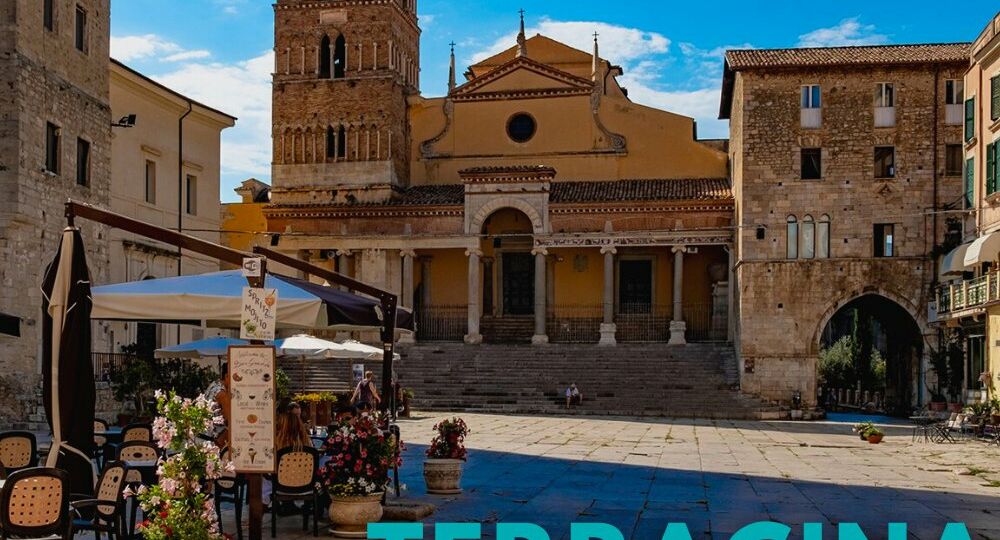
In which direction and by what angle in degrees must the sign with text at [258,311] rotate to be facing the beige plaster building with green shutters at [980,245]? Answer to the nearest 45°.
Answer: approximately 135° to its left

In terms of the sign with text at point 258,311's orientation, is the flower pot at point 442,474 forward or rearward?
rearward

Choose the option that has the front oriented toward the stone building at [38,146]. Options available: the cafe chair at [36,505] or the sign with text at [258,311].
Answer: the cafe chair

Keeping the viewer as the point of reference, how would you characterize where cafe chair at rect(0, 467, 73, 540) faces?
facing away from the viewer

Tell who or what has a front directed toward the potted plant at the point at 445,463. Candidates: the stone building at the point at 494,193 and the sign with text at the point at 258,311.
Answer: the stone building

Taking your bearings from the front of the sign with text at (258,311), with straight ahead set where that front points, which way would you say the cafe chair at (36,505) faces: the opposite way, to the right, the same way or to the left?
the opposite way

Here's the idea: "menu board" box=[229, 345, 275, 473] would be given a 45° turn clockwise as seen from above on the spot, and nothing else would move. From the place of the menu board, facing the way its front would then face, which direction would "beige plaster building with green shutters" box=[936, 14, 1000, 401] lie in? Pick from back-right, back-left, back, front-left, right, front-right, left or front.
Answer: back

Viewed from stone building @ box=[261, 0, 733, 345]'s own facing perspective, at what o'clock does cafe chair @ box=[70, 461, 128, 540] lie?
The cafe chair is roughly at 12 o'clock from the stone building.

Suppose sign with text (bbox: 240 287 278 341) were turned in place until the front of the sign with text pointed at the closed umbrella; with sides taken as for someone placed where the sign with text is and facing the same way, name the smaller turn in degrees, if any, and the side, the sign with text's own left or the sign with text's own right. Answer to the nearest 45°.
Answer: approximately 90° to the sign with text's own right
